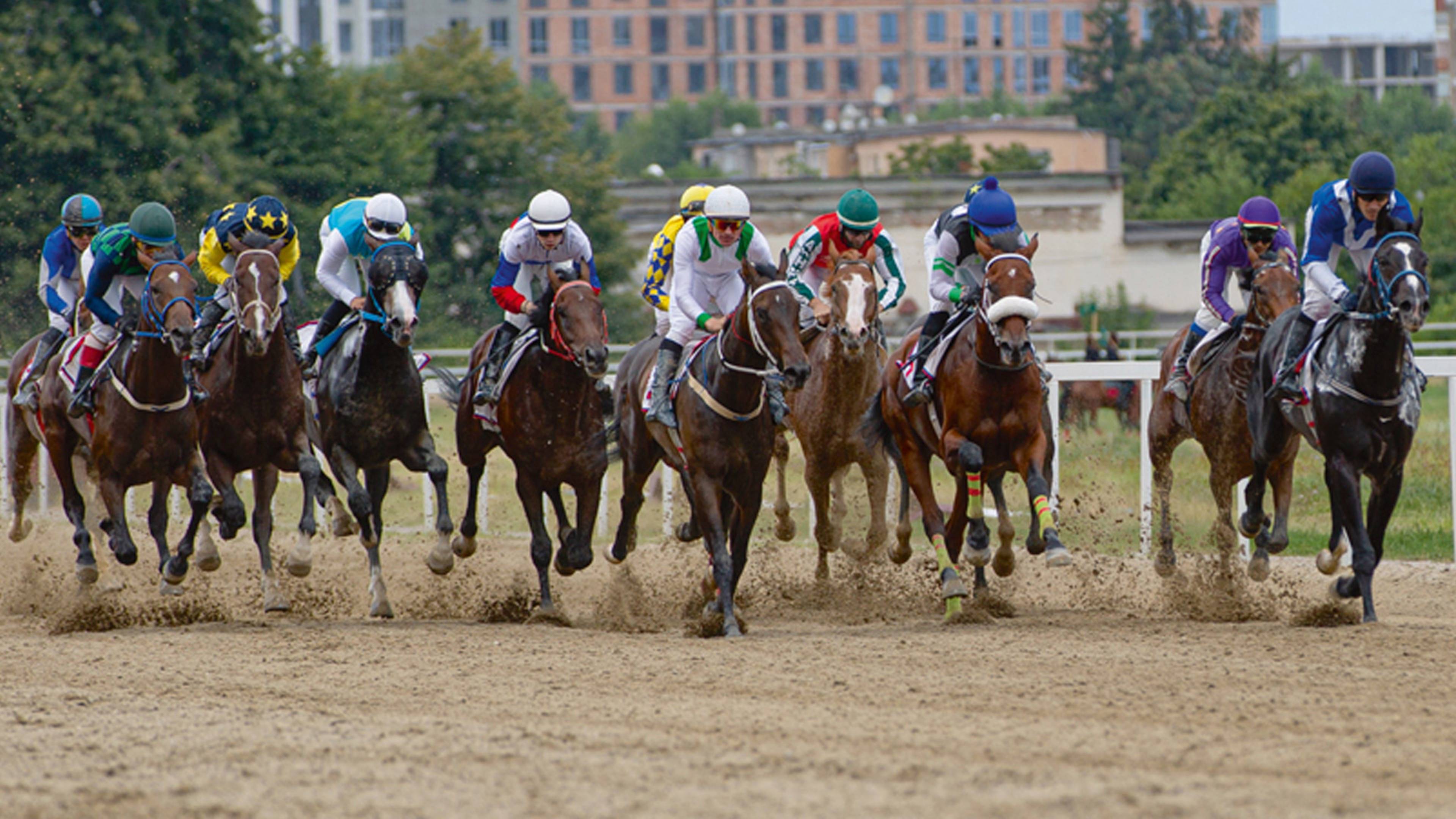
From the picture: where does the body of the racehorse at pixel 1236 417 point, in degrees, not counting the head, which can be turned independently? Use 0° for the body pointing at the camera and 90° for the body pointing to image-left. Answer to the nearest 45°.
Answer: approximately 315°

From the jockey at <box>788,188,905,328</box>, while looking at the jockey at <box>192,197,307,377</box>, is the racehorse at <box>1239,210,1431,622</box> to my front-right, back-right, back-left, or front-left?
back-left

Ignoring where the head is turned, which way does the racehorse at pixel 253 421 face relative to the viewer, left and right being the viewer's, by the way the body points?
facing the viewer

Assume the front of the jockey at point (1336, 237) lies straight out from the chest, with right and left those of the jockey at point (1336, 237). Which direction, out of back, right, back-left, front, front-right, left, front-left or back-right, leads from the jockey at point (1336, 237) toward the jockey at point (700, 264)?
back-right

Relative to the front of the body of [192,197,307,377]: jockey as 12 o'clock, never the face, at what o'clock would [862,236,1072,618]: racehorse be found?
The racehorse is roughly at 10 o'clock from the jockey.

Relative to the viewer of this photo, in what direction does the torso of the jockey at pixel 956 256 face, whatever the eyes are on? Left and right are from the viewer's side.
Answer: facing the viewer and to the right of the viewer

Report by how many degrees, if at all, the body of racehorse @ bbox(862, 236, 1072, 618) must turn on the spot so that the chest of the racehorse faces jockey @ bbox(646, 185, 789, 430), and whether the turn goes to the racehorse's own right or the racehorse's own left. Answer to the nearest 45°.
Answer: approximately 135° to the racehorse's own right

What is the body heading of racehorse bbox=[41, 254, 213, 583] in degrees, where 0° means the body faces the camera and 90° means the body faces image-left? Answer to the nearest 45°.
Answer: approximately 315°

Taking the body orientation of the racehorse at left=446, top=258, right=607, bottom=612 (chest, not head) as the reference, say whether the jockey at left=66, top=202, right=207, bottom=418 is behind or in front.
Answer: behind
